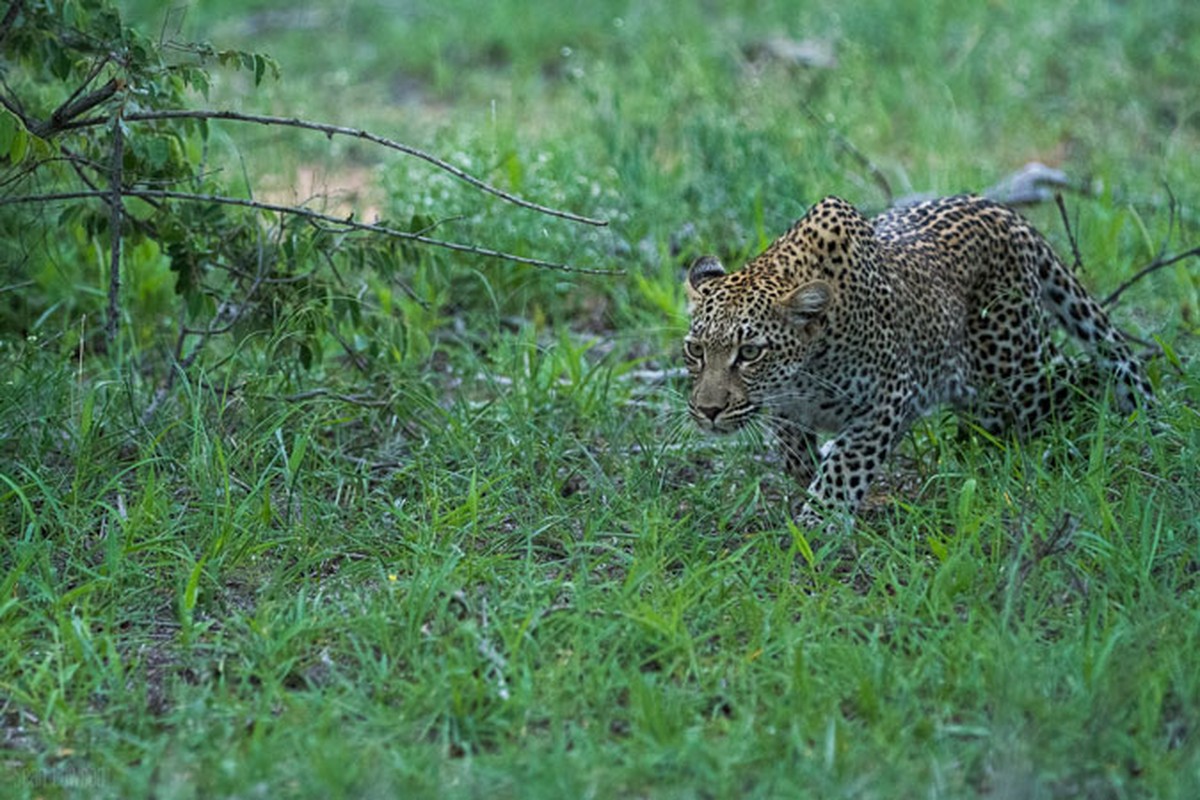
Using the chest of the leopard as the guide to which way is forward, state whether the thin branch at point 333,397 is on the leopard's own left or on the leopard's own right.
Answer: on the leopard's own right

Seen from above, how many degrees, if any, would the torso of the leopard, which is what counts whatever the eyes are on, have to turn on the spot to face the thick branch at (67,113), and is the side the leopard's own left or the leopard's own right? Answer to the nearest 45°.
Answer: approximately 45° to the leopard's own right

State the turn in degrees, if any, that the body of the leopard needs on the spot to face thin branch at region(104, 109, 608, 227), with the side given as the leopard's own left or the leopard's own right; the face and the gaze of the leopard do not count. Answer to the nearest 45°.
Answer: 0° — it already faces it

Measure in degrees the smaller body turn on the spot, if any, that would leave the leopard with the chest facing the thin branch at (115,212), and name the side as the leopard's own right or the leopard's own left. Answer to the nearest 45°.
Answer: approximately 45° to the leopard's own right

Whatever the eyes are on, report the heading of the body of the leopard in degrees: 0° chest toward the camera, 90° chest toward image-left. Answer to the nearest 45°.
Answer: approximately 45°
